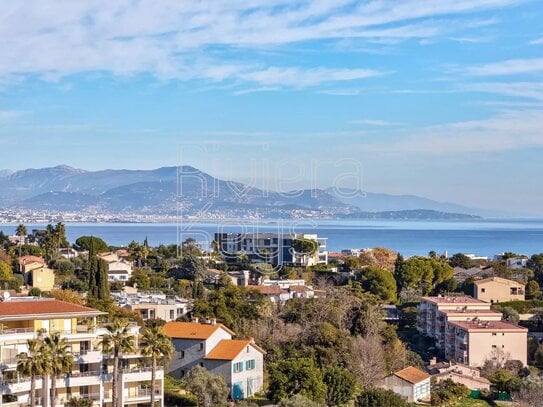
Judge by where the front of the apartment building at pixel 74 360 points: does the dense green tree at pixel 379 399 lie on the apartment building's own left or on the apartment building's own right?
on the apartment building's own left

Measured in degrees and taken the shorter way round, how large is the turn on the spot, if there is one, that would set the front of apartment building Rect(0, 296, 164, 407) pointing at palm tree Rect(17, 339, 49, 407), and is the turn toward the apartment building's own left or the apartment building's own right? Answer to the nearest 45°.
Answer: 0° — it already faces it

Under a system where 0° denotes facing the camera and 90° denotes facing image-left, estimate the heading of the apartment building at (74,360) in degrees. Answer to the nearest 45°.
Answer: approximately 0°

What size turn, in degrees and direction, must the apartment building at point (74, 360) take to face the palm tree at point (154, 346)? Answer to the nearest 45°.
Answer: approximately 90° to its left

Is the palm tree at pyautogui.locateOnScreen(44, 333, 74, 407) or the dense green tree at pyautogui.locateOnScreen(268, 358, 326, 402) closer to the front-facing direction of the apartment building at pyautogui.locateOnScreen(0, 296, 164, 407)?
the palm tree

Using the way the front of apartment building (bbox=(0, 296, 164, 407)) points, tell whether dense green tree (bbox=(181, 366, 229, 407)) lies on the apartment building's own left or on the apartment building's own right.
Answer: on the apartment building's own left

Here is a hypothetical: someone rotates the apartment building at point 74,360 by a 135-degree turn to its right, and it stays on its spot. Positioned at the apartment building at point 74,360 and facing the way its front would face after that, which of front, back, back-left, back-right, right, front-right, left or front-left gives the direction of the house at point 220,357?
right

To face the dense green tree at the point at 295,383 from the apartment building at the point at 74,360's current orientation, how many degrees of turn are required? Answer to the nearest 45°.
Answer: approximately 90° to its left

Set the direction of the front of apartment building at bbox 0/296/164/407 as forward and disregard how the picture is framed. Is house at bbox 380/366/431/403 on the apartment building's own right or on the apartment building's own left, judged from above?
on the apartment building's own left

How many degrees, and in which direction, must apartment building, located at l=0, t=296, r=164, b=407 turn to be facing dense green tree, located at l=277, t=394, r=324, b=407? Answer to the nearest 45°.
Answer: approximately 90° to its left

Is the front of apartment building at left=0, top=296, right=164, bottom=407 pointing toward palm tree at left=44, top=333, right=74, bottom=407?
yes
